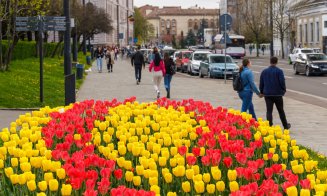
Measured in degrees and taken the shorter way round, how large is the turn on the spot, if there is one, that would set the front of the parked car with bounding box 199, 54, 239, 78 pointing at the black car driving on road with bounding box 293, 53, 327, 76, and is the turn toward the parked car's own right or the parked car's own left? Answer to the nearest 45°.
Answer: approximately 45° to the parked car's own left

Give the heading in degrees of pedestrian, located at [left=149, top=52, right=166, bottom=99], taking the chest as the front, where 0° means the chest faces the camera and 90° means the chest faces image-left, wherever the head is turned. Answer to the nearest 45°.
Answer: approximately 180°

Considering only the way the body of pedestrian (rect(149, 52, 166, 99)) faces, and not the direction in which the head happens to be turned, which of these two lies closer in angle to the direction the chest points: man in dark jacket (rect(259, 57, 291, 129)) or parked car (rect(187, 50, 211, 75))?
the parked car

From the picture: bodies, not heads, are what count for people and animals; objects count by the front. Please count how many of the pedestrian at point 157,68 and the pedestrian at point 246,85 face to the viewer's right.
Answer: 1

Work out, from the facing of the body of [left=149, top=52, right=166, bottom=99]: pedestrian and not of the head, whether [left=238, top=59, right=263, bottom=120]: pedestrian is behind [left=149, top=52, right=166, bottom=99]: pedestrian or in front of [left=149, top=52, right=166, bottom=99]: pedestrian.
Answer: behind

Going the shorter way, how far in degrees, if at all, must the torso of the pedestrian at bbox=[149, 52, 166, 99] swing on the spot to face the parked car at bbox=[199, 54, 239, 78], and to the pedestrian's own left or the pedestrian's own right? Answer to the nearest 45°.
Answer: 0° — they already face it
